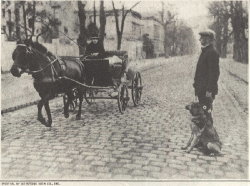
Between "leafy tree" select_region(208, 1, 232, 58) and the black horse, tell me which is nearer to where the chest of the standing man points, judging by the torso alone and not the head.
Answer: the black horse

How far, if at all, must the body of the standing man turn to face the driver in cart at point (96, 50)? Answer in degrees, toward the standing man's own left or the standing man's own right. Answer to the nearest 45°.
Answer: approximately 45° to the standing man's own right

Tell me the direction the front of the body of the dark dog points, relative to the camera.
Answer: to the viewer's left

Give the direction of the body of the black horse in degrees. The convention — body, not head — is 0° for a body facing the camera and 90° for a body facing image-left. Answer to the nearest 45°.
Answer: approximately 45°

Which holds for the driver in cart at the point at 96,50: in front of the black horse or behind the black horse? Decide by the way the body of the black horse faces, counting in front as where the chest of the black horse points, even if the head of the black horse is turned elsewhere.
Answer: behind

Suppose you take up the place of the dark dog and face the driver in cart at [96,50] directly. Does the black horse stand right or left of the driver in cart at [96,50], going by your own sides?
left

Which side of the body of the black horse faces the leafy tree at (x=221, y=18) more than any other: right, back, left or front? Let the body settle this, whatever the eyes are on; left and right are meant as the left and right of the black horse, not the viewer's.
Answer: back

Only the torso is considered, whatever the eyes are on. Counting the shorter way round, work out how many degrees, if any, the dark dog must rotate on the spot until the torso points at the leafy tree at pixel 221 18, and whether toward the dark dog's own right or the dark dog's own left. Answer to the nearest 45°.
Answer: approximately 90° to the dark dog's own right

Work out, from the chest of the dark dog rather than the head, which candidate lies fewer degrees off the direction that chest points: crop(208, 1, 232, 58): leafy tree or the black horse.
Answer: the black horse
